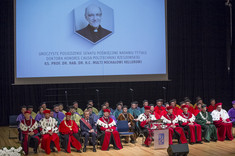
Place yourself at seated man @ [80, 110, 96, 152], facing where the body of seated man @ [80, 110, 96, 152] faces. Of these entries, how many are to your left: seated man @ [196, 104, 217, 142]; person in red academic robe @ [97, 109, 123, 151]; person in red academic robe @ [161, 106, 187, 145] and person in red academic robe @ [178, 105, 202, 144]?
4

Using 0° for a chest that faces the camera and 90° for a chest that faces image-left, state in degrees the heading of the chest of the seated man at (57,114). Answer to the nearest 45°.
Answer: approximately 315°

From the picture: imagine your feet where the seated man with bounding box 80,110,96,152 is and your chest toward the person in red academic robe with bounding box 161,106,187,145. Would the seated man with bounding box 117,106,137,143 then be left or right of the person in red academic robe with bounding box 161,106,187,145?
left

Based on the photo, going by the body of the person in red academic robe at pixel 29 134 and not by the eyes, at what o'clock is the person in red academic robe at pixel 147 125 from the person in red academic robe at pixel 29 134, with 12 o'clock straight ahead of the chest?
the person in red academic robe at pixel 147 125 is roughly at 9 o'clock from the person in red academic robe at pixel 29 134.

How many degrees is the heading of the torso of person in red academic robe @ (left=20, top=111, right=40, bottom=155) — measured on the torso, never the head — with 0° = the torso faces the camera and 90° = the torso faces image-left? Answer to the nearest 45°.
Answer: approximately 0°

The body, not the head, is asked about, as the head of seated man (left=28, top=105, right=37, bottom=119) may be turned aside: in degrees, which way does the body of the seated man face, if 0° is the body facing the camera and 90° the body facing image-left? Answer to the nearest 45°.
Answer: approximately 315°

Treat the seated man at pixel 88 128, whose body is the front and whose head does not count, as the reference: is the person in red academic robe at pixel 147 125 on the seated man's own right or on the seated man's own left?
on the seated man's own left
